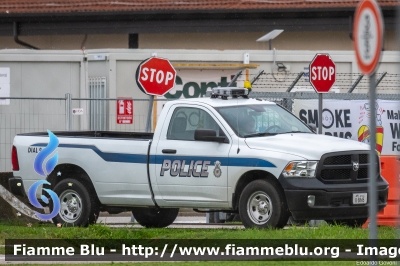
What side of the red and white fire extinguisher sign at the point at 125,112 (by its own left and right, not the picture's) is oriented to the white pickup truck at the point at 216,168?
front

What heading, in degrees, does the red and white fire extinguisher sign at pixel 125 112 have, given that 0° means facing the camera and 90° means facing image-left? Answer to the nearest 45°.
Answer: approximately 0°

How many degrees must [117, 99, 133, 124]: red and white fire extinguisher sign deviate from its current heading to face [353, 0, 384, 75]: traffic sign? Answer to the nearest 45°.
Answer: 0° — it already faces it

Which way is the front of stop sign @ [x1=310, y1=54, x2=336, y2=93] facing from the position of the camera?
facing the viewer and to the right of the viewer

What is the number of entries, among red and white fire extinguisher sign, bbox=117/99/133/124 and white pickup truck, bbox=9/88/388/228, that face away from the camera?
0

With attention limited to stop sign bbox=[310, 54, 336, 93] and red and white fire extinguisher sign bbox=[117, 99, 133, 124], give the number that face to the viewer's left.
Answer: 0

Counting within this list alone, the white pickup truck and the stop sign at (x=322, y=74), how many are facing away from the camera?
0
